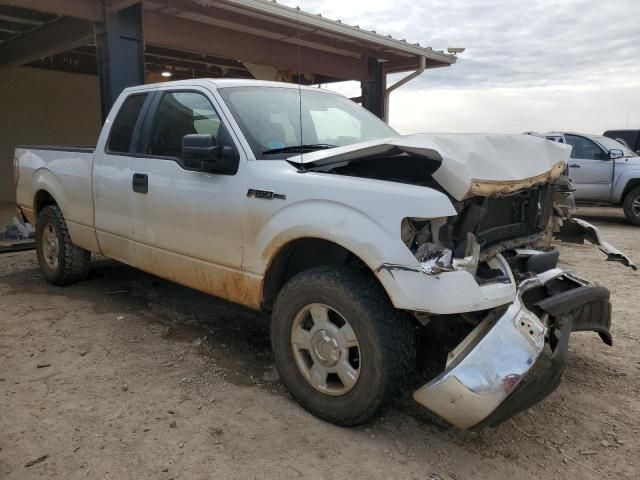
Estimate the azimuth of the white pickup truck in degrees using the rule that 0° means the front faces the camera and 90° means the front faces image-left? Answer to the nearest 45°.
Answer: approximately 315°

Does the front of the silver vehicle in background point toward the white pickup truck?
no

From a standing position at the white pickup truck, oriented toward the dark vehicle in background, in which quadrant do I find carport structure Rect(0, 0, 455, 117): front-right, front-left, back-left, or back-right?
front-left

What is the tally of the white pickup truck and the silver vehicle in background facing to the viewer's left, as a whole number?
0

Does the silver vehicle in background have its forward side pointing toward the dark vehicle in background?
no

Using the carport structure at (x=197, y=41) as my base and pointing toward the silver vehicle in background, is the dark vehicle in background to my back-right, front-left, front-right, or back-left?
front-left

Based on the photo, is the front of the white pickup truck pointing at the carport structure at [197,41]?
no

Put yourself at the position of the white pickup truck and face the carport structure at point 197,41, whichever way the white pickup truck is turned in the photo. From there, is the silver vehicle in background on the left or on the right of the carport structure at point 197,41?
right

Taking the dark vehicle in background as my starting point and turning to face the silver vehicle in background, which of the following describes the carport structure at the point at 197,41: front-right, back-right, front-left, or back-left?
front-right

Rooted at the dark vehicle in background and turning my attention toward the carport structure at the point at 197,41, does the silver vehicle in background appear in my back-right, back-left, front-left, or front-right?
front-left

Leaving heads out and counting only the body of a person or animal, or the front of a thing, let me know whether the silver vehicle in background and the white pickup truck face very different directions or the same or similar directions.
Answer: same or similar directions

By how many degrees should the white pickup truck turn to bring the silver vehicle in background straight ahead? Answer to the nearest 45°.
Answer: approximately 90° to its left
